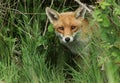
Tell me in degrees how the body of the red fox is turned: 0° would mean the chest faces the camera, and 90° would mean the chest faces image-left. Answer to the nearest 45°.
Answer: approximately 45°
